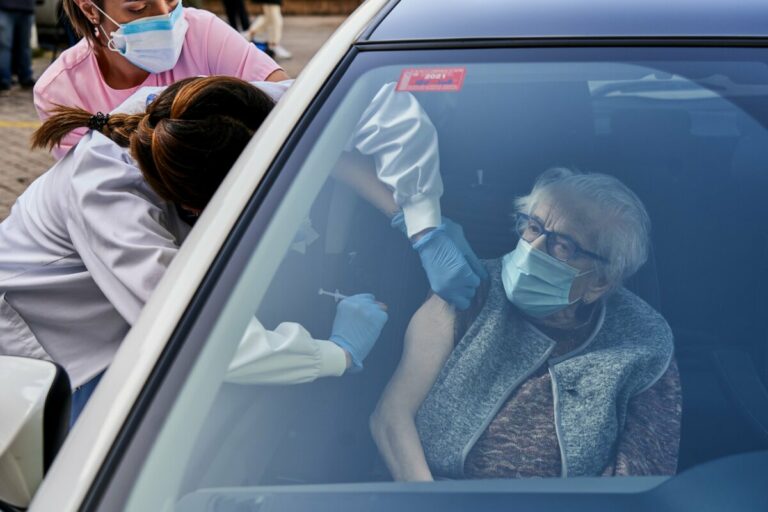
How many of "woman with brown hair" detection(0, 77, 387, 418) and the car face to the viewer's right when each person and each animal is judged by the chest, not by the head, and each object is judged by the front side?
1

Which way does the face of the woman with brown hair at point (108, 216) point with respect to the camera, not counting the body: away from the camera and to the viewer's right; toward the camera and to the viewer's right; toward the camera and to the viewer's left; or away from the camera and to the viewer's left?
away from the camera and to the viewer's right

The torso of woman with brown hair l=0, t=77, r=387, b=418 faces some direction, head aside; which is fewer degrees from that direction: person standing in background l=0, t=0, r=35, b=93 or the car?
the car

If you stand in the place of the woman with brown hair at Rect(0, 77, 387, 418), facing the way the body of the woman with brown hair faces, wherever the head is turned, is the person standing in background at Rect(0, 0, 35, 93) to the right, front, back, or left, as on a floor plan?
left

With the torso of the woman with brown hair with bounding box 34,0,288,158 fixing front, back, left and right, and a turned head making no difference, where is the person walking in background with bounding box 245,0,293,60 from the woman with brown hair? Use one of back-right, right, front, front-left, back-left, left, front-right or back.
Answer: back-left

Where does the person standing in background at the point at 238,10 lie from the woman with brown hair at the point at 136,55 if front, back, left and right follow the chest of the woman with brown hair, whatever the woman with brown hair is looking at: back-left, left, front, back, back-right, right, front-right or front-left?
back-left

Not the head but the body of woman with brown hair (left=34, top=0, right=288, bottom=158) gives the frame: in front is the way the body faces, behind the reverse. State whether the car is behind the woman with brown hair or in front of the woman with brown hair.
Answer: in front

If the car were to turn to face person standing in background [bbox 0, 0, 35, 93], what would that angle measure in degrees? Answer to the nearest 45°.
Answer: approximately 135° to its right

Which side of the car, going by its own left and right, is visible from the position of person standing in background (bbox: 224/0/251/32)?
back

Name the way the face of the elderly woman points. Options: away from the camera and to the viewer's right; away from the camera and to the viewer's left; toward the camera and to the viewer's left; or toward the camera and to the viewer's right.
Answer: toward the camera and to the viewer's left

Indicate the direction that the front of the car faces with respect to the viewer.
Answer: facing the viewer

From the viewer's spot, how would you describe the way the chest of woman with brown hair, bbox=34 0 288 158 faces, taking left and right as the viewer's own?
facing the viewer and to the right of the viewer

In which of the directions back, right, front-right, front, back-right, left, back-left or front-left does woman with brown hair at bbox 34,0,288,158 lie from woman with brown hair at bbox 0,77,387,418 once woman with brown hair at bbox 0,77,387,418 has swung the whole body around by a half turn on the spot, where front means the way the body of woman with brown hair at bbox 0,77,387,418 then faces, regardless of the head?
right

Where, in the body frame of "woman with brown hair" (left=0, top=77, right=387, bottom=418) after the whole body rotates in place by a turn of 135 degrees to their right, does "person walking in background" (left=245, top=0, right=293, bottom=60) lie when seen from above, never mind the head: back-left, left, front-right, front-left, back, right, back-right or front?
back-right

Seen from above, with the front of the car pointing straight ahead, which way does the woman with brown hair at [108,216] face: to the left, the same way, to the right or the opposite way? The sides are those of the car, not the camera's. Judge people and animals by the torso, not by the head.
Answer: to the left

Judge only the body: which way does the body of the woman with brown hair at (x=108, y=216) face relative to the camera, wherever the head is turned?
to the viewer's right
